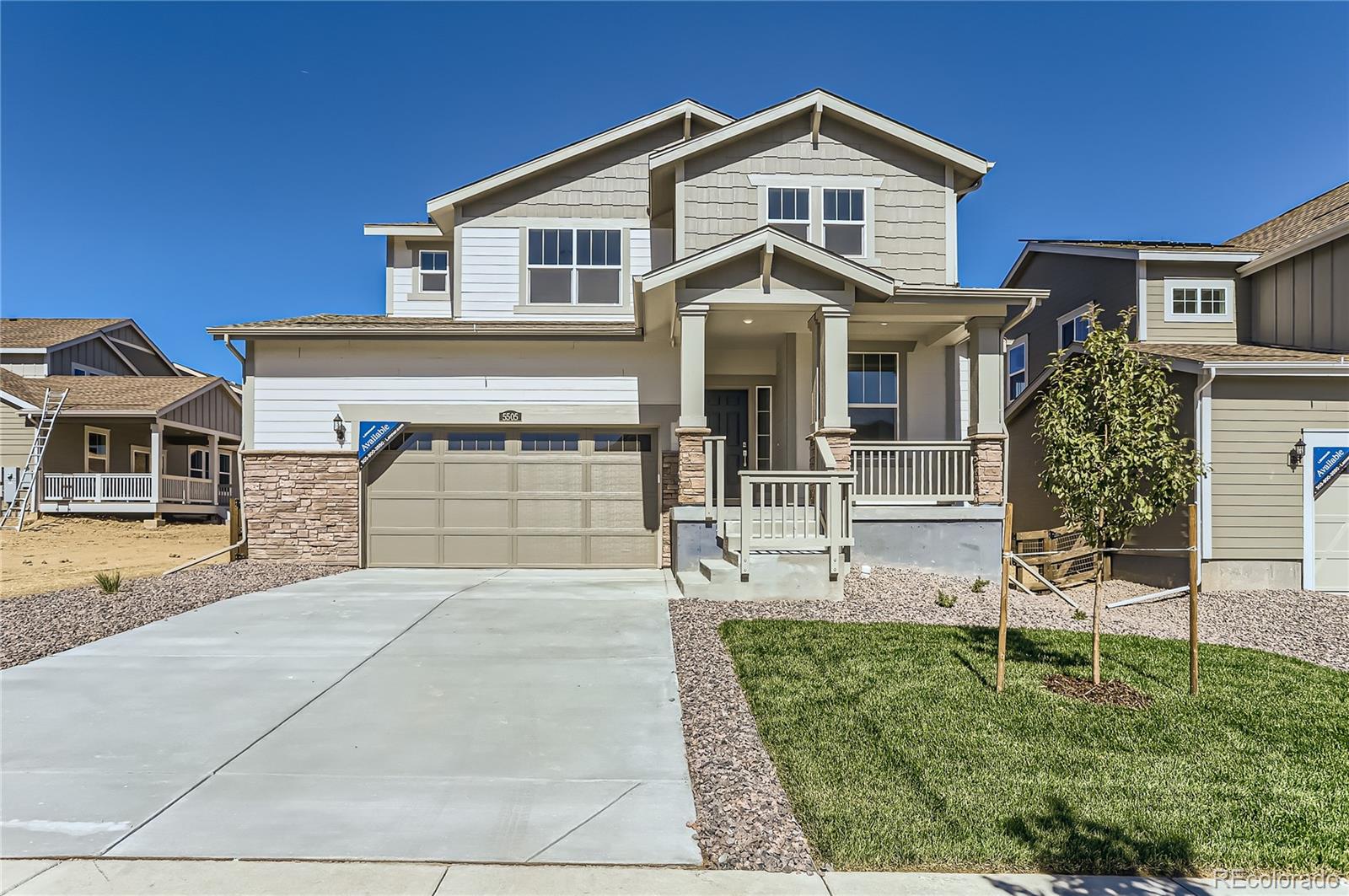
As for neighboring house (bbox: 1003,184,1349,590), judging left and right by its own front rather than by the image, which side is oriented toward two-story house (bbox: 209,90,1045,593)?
right

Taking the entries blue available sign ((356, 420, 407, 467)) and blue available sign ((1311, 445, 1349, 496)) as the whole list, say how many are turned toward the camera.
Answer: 2

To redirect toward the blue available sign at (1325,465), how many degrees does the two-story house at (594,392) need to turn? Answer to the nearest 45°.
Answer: approximately 90° to its left

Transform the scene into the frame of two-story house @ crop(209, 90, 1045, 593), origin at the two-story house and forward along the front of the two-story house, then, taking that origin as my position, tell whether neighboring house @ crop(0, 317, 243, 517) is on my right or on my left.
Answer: on my right

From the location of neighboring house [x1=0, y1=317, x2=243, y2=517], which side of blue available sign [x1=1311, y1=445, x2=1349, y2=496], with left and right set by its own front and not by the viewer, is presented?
right

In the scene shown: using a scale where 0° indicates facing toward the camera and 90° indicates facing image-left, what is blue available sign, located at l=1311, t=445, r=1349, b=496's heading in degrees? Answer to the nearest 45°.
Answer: approximately 0°

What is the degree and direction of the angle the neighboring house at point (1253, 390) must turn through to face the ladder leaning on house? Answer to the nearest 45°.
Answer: approximately 90° to its right

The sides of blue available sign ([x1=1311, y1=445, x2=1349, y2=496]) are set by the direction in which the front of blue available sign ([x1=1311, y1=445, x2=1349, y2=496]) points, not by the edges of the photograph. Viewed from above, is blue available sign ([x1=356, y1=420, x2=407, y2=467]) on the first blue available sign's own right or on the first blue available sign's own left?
on the first blue available sign's own right

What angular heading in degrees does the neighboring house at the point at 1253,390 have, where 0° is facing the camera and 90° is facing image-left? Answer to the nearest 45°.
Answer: approximately 0°
